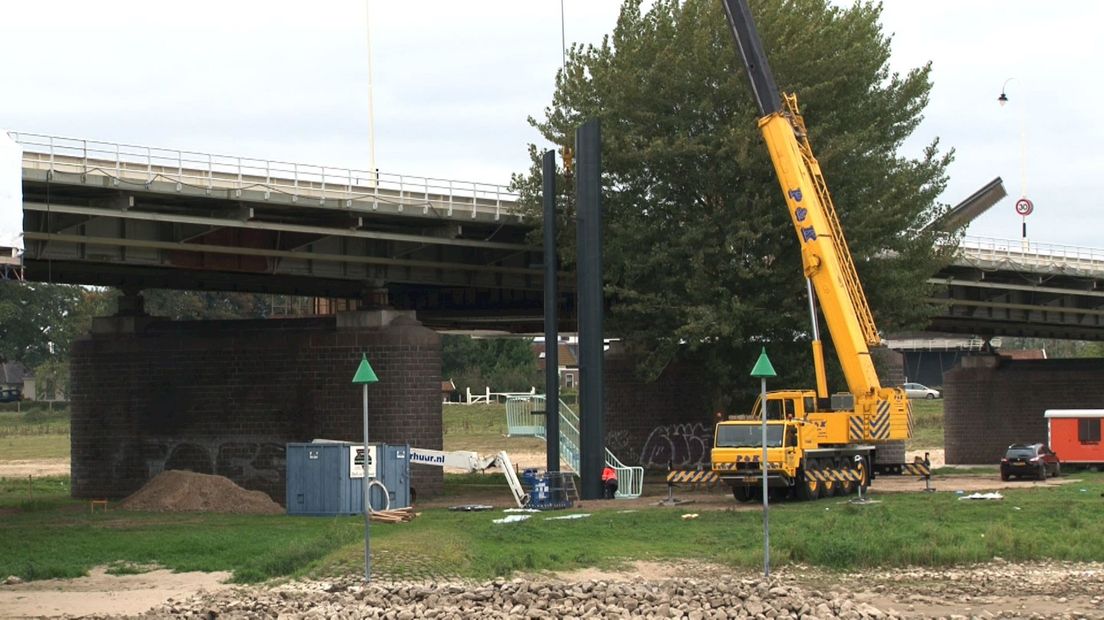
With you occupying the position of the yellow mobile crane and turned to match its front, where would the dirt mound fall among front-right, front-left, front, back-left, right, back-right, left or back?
front-right

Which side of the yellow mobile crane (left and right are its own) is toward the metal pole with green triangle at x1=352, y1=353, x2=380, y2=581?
front

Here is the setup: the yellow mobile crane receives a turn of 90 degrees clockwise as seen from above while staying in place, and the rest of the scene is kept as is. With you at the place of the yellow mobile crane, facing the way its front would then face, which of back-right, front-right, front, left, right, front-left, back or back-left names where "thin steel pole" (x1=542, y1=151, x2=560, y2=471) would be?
front-left

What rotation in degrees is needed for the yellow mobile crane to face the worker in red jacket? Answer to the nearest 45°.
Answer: approximately 45° to its right

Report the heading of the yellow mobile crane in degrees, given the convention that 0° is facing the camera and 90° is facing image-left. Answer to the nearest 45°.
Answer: approximately 45°

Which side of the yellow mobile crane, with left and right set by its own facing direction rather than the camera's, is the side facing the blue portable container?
front

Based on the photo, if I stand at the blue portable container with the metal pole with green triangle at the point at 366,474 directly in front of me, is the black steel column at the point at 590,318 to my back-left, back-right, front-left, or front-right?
back-left

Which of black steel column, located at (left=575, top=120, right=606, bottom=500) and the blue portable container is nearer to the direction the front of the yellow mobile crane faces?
the blue portable container

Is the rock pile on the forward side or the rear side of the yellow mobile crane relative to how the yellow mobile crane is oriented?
on the forward side
